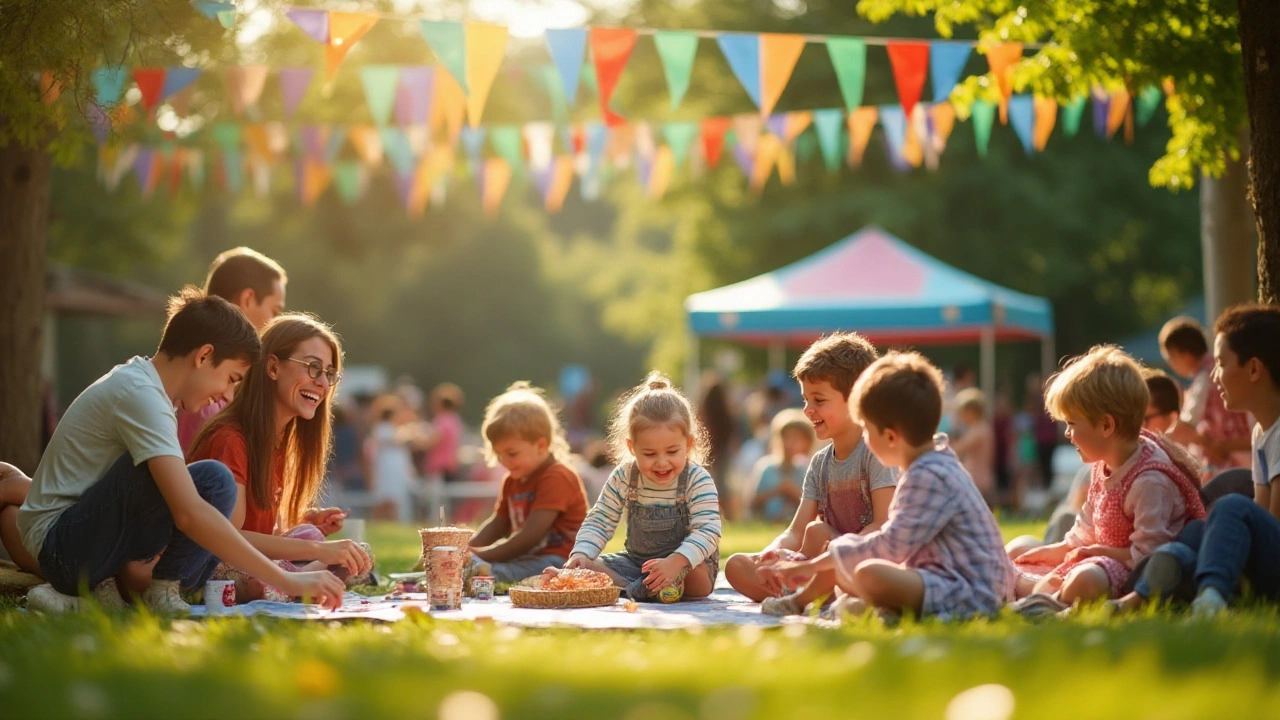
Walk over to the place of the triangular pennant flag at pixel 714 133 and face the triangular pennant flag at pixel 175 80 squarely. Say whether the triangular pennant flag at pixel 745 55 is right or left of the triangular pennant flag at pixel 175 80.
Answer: left

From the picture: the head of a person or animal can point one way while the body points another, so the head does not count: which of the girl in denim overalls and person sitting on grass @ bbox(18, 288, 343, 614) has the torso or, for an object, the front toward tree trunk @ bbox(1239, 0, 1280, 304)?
the person sitting on grass

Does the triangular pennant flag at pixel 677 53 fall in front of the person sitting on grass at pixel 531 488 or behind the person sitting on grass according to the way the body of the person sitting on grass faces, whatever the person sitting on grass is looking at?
behind

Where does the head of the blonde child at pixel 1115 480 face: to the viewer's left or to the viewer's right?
to the viewer's left

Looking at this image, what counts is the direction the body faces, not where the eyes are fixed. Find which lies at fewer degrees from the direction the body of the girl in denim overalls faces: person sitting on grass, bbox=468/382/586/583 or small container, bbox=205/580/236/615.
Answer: the small container

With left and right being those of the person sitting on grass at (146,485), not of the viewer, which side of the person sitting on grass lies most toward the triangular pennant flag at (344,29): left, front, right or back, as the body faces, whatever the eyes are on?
left

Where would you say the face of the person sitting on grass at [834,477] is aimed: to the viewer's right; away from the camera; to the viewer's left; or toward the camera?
to the viewer's left

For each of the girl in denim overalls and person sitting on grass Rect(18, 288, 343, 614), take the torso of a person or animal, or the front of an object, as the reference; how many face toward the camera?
1

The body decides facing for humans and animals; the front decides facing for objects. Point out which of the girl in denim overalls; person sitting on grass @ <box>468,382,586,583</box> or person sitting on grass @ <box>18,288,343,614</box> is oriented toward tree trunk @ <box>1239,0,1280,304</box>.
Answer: person sitting on grass @ <box>18,288,343,614</box>

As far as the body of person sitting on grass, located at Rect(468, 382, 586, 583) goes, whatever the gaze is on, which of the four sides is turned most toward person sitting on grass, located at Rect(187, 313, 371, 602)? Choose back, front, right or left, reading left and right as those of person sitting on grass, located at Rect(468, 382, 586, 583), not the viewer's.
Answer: front

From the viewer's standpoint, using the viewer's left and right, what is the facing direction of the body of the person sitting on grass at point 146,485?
facing to the right of the viewer

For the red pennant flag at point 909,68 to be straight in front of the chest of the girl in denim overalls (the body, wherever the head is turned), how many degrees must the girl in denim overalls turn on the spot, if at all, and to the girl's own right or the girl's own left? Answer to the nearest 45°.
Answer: approximately 135° to the girl's own left

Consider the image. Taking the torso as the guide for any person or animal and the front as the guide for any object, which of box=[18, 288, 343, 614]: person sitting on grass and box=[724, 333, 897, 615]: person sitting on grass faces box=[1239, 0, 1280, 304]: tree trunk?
box=[18, 288, 343, 614]: person sitting on grass
